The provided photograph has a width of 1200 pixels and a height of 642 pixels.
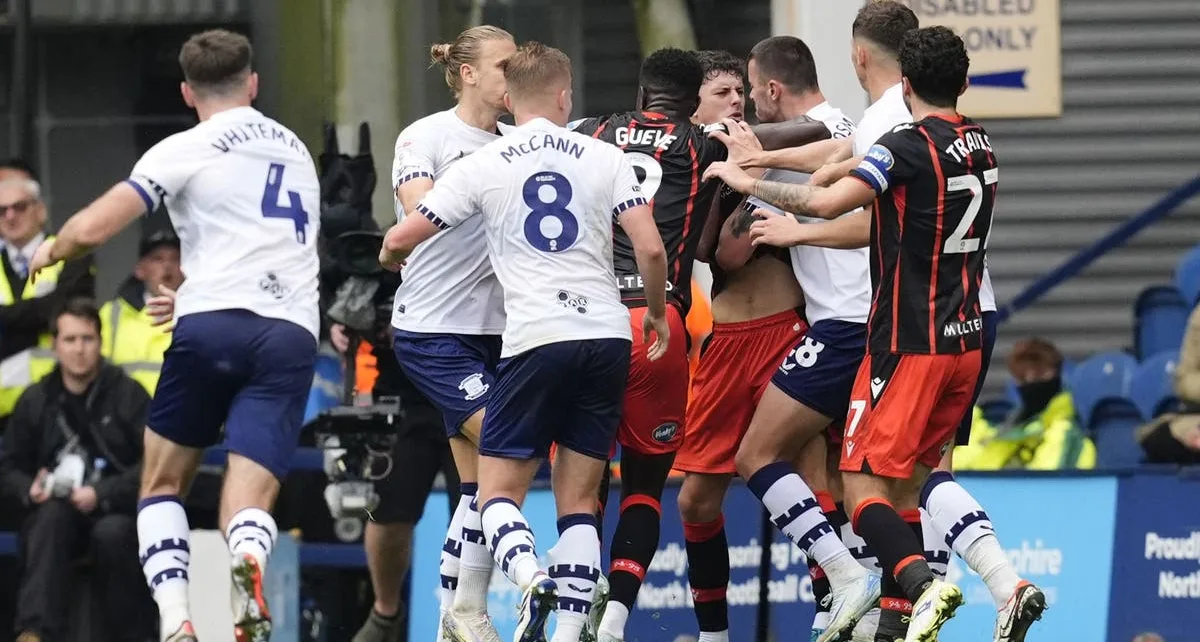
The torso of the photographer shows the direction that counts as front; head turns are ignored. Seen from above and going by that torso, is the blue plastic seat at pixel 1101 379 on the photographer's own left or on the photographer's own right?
on the photographer's own left

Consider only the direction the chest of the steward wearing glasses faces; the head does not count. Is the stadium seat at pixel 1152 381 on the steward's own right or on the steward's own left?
on the steward's own left

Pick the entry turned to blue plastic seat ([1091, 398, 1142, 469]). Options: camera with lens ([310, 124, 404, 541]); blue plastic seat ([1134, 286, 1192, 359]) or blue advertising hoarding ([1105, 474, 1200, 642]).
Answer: blue plastic seat ([1134, 286, 1192, 359])

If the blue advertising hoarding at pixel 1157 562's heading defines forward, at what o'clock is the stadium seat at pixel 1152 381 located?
The stadium seat is roughly at 6 o'clock from the blue advertising hoarding.

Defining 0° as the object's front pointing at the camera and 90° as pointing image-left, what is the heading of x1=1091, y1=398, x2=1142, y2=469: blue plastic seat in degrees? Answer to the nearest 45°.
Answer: approximately 0°

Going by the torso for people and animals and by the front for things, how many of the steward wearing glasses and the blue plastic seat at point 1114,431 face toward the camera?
2

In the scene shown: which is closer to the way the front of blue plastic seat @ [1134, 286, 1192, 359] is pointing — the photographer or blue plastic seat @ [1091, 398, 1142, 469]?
the blue plastic seat

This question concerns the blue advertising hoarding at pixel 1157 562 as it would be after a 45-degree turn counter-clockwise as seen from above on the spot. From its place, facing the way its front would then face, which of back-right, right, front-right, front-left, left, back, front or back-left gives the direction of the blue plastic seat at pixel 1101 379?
back-left

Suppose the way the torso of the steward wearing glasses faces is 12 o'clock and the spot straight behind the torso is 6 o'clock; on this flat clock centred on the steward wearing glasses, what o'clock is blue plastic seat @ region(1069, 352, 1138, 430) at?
The blue plastic seat is roughly at 9 o'clock from the steward wearing glasses.

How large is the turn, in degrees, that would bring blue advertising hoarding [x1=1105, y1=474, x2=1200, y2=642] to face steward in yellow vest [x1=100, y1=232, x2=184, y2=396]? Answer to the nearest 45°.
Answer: approximately 90° to its right
